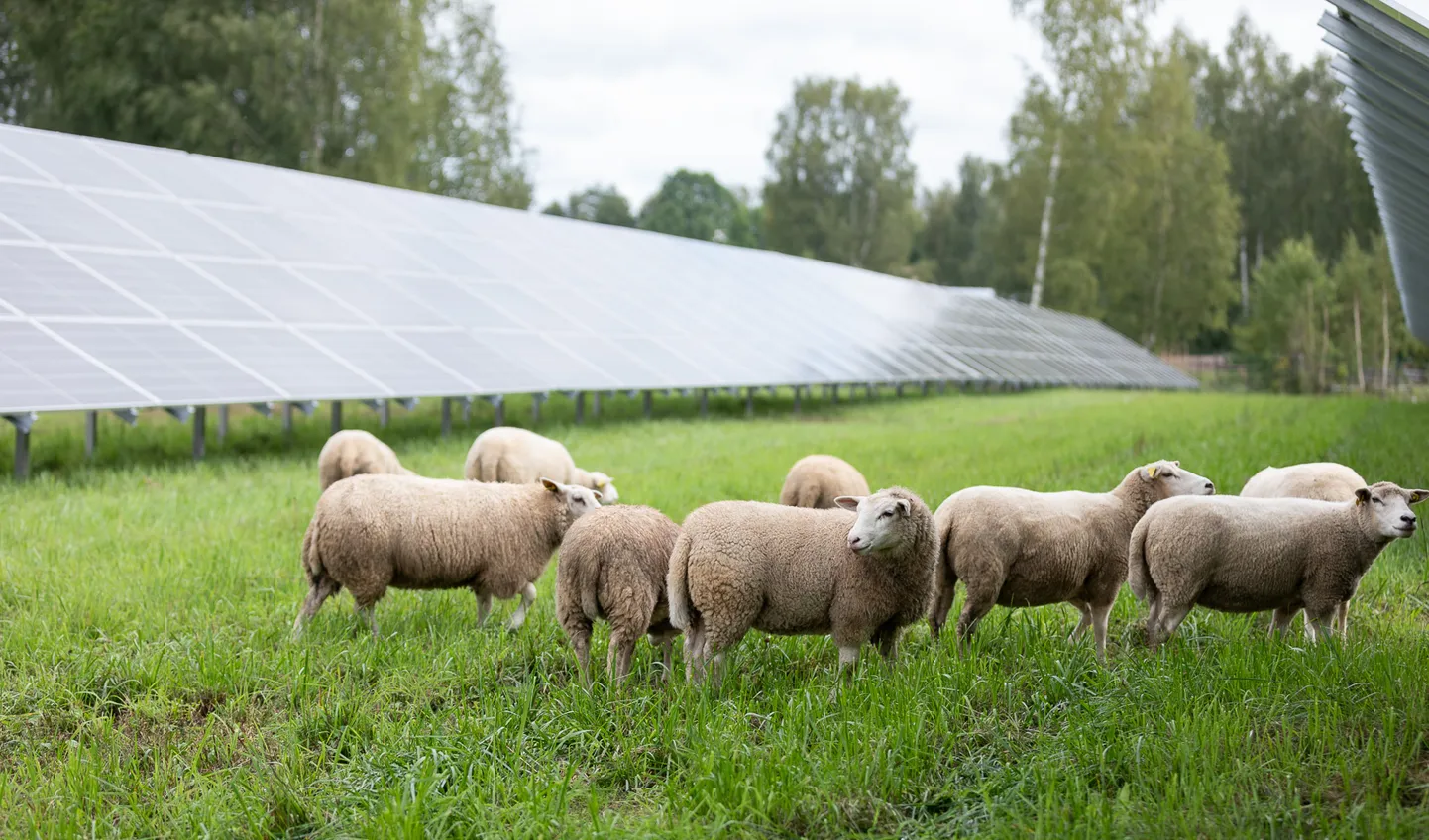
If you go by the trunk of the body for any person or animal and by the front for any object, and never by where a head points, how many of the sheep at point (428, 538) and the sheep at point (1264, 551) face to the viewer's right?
2

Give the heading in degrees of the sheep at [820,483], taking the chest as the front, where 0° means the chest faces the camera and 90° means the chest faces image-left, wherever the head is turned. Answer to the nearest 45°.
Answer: approximately 225°

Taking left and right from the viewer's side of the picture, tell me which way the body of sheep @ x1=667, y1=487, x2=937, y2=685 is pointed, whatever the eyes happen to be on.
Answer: facing to the right of the viewer

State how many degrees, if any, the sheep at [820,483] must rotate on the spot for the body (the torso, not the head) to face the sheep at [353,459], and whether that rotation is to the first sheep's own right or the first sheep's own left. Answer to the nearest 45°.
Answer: approximately 135° to the first sheep's own left

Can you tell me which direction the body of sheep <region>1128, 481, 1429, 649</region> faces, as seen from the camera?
to the viewer's right

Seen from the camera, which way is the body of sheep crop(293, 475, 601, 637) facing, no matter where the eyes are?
to the viewer's right

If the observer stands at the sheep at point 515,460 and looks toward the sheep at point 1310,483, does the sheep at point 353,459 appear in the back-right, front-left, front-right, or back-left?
back-right

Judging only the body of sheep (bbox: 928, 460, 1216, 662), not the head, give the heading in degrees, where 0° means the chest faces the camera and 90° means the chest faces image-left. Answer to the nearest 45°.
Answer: approximately 270°

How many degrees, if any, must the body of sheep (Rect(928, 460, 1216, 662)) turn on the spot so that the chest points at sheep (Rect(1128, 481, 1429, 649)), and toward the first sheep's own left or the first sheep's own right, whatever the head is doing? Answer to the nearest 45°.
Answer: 0° — it already faces it
